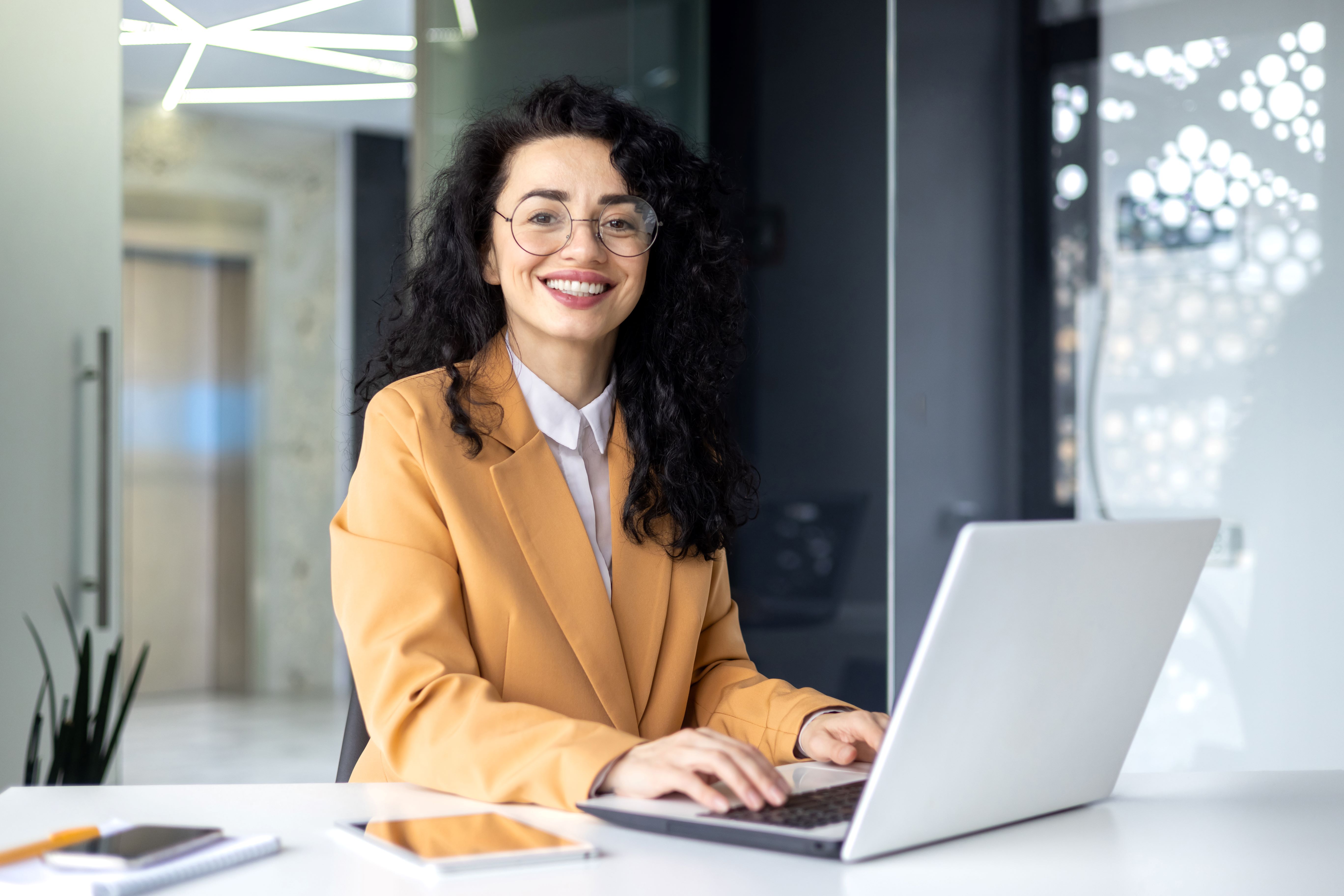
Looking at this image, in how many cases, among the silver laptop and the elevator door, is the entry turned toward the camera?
1

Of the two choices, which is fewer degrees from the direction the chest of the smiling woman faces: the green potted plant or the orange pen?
the orange pen

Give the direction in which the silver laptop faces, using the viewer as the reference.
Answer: facing away from the viewer and to the left of the viewer

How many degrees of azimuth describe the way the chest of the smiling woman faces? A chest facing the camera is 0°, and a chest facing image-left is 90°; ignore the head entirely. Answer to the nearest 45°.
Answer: approximately 315°

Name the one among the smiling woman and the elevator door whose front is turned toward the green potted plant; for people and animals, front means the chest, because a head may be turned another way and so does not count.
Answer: the elevator door

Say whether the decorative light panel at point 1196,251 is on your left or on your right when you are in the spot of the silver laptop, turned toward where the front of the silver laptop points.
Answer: on your right

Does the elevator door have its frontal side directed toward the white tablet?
yes

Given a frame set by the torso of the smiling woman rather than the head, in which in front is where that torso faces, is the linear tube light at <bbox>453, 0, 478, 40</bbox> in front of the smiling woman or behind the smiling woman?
behind
